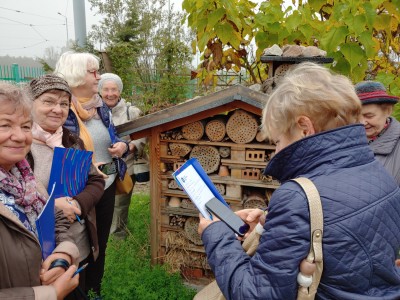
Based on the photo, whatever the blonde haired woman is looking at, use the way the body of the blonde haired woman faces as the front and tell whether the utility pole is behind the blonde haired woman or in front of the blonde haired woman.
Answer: in front

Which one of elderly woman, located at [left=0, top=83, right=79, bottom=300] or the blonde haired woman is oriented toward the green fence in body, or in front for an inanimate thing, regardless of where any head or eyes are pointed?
the blonde haired woman

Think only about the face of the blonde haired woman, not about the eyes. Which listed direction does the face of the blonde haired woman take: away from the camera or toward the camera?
away from the camera

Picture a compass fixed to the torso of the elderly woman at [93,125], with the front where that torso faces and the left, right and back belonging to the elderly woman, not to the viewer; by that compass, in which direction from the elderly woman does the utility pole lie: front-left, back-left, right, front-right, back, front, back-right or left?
back-left

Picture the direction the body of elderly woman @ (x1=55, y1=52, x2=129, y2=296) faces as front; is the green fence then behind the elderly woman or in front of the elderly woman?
behind

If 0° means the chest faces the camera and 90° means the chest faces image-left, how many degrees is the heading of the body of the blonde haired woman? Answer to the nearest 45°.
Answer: approximately 135°

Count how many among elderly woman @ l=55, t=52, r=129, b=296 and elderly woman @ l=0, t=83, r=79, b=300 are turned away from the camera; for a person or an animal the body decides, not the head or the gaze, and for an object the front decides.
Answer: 0

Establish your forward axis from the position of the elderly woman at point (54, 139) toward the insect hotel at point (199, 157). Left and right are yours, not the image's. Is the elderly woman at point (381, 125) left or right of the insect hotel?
right

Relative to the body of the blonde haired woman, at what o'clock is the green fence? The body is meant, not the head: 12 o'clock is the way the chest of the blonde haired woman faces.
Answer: The green fence is roughly at 12 o'clock from the blonde haired woman.

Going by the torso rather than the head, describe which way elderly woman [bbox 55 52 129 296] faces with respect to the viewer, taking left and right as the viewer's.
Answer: facing the viewer and to the right of the viewer

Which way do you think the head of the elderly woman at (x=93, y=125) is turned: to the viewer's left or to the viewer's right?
to the viewer's right

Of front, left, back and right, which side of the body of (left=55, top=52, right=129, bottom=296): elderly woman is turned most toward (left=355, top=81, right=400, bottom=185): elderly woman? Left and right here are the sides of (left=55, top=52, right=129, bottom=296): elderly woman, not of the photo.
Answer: front

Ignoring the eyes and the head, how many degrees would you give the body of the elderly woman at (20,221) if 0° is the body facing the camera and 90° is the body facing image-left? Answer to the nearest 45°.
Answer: approximately 315°

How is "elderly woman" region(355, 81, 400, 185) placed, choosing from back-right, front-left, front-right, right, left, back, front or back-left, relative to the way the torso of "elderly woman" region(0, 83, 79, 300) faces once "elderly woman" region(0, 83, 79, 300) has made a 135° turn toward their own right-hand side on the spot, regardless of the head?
back
